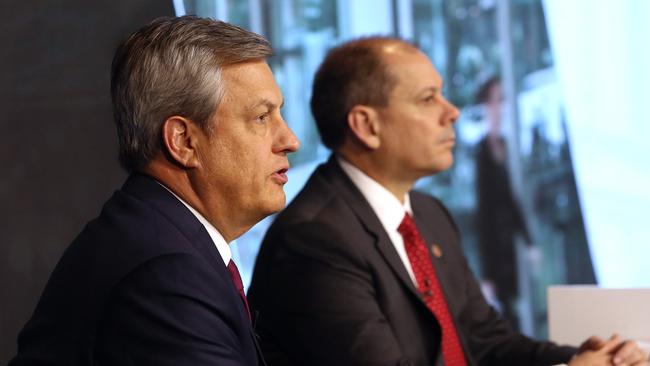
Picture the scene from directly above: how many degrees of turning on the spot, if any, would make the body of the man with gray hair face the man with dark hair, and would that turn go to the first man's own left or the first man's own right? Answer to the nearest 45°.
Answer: approximately 45° to the first man's own left

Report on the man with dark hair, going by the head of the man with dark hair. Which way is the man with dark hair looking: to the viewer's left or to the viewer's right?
to the viewer's right

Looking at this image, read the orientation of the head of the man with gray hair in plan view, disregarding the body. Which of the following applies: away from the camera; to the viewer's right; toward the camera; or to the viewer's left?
to the viewer's right

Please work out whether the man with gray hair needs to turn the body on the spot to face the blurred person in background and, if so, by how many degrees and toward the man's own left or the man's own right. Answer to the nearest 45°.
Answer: approximately 45° to the man's own left

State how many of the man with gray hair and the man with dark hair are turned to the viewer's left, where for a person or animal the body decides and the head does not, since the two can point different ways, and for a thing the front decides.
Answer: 0

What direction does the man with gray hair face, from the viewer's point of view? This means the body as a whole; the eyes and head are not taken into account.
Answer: to the viewer's right

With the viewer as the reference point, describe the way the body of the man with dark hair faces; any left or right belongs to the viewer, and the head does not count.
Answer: facing the viewer and to the right of the viewer
